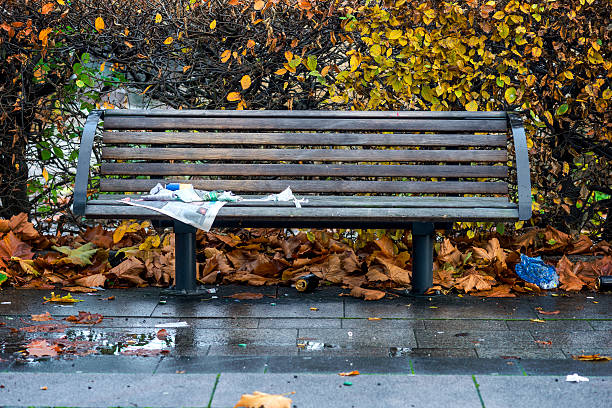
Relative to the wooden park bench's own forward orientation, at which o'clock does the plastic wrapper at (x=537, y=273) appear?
The plastic wrapper is roughly at 9 o'clock from the wooden park bench.

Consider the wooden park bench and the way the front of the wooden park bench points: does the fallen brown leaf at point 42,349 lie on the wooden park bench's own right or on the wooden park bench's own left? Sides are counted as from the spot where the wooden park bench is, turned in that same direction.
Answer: on the wooden park bench's own right

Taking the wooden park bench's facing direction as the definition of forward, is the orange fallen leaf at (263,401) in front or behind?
in front

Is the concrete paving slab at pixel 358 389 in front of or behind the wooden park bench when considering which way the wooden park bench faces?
in front

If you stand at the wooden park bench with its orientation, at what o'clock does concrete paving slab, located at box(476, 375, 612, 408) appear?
The concrete paving slab is roughly at 11 o'clock from the wooden park bench.

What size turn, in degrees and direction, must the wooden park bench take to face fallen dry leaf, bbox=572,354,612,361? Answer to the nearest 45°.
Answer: approximately 45° to its left

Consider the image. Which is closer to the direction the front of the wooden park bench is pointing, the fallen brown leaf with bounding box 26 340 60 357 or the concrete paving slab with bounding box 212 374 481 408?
the concrete paving slab

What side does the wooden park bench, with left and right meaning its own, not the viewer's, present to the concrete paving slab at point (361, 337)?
front

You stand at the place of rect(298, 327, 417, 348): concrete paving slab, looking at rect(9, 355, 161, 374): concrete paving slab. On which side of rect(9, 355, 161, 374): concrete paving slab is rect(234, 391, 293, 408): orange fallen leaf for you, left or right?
left

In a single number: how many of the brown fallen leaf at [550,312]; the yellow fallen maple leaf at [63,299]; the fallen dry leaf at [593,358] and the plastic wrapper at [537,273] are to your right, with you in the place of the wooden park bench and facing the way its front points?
1

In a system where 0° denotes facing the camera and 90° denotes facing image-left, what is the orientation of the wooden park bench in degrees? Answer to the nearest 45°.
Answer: approximately 0°
